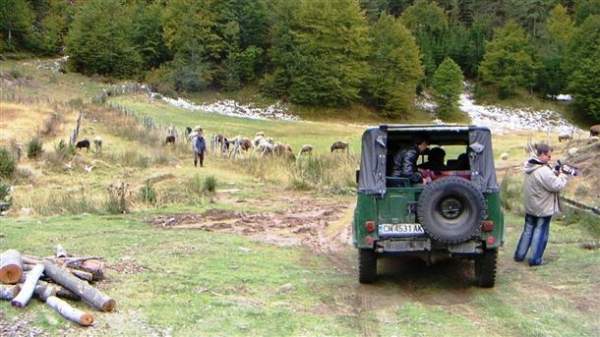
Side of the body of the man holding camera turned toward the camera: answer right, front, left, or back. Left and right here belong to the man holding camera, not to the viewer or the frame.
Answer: right

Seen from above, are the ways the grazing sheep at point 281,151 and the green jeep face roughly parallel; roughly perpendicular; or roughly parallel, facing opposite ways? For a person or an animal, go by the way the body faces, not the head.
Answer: roughly perpendicular

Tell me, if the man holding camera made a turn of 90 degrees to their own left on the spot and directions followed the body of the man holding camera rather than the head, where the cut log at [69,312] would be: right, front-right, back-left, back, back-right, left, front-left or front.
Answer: back-left

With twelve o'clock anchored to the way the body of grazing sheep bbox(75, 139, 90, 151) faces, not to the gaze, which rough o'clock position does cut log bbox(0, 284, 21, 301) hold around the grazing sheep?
The cut log is roughly at 9 o'clock from the grazing sheep.

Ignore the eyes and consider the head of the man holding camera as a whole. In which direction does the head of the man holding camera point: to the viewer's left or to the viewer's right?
to the viewer's right

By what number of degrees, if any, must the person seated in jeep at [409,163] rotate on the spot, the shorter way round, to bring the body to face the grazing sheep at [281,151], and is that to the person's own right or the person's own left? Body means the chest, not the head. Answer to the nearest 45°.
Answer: approximately 90° to the person's own left

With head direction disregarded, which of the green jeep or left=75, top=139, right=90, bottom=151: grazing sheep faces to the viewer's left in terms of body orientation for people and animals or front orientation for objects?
the grazing sheep

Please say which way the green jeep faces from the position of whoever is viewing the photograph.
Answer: facing away from the viewer
